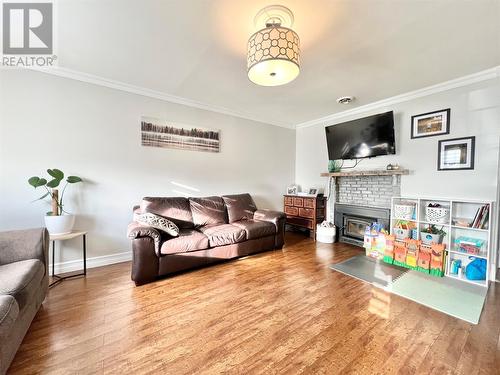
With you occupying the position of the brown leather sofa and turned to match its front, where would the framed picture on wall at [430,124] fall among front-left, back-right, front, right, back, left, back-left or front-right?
front-left

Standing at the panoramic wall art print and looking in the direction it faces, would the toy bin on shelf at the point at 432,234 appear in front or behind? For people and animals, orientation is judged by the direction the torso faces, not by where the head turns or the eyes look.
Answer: in front

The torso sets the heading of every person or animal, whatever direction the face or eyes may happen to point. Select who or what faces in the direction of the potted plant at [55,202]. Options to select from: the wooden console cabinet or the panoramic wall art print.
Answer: the wooden console cabinet

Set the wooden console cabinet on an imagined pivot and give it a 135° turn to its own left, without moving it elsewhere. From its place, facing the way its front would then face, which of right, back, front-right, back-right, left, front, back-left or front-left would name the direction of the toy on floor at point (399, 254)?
front-right

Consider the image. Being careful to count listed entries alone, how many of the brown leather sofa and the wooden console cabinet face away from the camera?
0

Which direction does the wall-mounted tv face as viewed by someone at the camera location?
facing the viewer and to the left of the viewer

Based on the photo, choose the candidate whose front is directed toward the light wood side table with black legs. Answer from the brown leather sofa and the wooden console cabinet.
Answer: the wooden console cabinet

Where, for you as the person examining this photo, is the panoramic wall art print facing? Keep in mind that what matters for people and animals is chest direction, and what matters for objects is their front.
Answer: facing the viewer and to the right of the viewer

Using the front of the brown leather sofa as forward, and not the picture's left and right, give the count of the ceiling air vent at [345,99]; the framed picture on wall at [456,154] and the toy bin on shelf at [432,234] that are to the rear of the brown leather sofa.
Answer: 0

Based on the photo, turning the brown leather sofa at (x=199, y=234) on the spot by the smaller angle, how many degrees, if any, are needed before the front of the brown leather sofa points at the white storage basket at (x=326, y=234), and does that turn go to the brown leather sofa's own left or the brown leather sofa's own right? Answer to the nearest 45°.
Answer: approximately 45° to the brown leather sofa's own left

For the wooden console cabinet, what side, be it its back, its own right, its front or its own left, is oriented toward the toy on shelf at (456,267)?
left

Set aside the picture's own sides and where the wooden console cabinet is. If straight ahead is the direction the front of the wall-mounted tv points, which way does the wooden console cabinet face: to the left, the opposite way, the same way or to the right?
the same way

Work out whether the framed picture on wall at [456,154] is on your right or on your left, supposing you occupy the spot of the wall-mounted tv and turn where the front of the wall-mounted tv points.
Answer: on your left

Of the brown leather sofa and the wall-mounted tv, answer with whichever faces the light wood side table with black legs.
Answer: the wall-mounted tv

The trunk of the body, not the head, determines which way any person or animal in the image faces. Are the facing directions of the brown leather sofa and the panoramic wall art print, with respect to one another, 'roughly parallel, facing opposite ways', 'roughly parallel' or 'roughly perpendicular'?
roughly parallel
